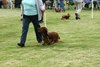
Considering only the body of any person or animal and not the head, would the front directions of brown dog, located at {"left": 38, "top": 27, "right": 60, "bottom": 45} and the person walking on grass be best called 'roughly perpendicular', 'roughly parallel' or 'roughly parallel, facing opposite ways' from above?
roughly parallel

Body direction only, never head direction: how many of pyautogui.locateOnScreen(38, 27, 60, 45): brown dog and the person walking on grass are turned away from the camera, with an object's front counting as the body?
0
